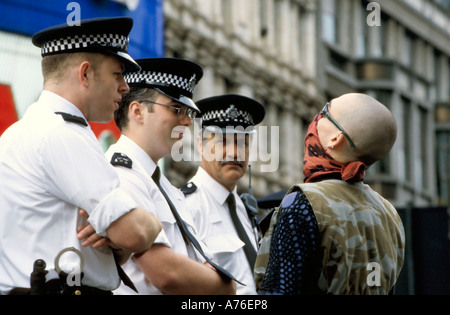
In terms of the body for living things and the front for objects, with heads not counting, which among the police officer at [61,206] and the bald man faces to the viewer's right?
the police officer

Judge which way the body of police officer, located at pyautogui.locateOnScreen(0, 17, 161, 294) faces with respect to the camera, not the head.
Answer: to the viewer's right

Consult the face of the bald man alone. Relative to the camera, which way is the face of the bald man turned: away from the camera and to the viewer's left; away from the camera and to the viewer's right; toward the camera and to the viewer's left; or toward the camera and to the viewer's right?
away from the camera and to the viewer's left

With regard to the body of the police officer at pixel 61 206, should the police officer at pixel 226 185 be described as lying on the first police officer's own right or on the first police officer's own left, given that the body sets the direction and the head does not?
on the first police officer's own left

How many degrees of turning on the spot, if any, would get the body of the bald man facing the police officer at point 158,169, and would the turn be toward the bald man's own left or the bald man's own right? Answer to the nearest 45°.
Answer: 0° — they already face them

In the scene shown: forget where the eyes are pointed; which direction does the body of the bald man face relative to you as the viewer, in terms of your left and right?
facing away from the viewer and to the left of the viewer

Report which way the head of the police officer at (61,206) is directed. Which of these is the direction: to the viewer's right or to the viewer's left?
to the viewer's right

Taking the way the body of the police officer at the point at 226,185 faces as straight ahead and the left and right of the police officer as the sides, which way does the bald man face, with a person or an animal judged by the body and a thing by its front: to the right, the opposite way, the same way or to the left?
the opposite way

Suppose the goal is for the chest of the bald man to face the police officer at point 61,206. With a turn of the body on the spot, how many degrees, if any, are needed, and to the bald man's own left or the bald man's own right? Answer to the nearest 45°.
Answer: approximately 45° to the bald man's own left

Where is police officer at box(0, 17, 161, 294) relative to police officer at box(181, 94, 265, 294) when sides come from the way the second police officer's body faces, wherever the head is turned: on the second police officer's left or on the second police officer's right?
on the second police officer's right
